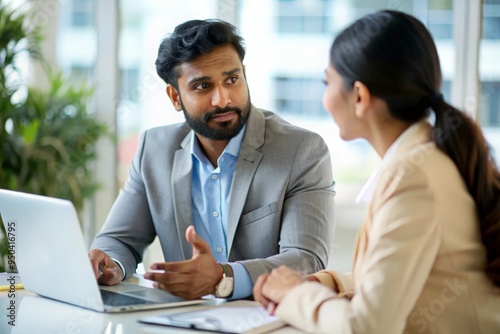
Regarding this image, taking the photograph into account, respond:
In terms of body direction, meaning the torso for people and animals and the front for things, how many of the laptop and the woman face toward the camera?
0

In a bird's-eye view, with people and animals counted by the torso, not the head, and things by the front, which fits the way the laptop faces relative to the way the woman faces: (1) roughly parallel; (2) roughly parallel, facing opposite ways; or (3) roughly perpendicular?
roughly perpendicular

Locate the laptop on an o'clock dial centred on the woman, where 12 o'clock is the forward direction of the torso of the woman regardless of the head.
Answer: The laptop is roughly at 11 o'clock from the woman.

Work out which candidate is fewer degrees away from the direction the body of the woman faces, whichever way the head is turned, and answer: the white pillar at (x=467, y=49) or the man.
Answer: the man

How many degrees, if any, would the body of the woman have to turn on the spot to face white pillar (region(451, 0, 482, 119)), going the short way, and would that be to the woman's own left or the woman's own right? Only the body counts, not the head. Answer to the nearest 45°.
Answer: approximately 45° to the woman's own right

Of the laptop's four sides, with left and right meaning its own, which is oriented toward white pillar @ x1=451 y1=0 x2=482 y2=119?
front

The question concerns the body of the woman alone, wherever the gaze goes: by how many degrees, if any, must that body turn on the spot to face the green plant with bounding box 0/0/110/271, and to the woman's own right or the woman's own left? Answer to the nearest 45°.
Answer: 0° — they already face it

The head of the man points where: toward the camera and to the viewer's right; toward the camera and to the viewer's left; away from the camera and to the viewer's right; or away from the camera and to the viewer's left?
toward the camera and to the viewer's right

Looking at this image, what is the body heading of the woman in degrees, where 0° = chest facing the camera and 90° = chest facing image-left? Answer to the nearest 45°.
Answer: approximately 135°

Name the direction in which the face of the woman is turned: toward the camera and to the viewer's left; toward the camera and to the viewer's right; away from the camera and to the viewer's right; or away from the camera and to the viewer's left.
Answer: away from the camera and to the viewer's left

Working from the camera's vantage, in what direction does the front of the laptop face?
facing away from the viewer and to the right of the viewer
